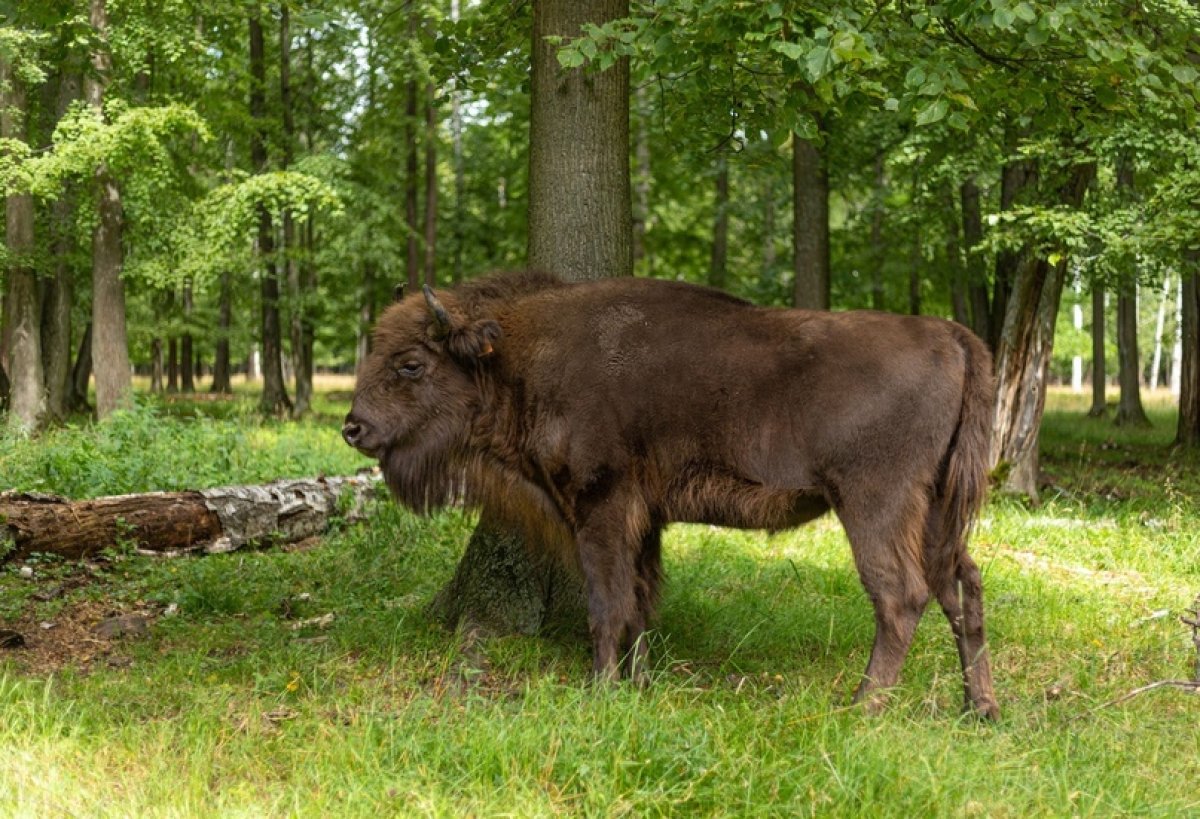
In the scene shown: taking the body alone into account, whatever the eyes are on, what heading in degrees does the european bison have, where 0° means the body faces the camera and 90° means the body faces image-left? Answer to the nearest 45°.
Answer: approximately 90°

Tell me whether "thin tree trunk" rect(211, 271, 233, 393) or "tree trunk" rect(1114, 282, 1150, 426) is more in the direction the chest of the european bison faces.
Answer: the thin tree trunk

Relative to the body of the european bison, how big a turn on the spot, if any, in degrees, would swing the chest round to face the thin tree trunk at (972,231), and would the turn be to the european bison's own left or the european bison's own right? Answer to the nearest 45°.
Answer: approximately 90° to the european bison's own right

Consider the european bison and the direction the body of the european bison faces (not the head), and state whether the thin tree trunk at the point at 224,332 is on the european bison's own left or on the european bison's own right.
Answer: on the european bison's own right

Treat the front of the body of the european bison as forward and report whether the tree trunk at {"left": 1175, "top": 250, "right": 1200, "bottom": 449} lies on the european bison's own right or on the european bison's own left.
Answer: on the european bison's own right

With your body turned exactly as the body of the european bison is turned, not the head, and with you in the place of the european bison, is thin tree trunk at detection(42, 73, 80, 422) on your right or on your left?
on your right

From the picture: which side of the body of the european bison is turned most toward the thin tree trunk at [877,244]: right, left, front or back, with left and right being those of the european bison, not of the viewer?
right

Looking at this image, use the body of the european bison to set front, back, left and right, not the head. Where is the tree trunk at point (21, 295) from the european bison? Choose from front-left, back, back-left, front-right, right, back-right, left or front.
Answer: front-right

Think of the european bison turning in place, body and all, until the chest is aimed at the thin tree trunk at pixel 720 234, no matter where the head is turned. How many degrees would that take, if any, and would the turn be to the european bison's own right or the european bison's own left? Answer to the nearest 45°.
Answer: approximately 90° to the european bison's own right

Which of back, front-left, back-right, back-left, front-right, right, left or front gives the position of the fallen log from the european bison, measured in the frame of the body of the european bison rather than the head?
front-right
